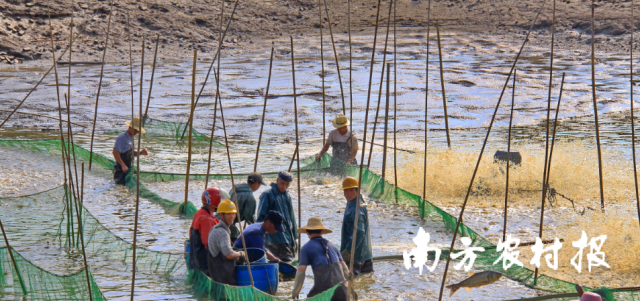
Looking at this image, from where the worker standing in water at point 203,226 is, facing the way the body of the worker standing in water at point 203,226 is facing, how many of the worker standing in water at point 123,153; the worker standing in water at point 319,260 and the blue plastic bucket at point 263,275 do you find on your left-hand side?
1

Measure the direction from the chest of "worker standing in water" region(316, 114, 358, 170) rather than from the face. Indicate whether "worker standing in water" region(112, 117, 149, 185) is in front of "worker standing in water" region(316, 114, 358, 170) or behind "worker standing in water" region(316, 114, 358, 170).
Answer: in front

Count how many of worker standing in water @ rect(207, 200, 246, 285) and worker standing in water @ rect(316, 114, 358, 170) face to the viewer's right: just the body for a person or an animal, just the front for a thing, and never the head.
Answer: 1

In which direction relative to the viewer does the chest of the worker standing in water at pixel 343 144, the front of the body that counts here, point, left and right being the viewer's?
facing the viewer and to the left of the viewer

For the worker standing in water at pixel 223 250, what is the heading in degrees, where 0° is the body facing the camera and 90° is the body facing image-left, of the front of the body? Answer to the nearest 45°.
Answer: approximately 270°

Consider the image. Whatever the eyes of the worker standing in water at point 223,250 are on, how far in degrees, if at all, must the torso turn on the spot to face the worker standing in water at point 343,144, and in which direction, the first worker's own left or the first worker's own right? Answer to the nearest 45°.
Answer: approximately 90° to the first worker's own left

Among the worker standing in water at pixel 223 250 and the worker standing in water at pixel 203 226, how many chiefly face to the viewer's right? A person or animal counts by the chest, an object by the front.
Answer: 2

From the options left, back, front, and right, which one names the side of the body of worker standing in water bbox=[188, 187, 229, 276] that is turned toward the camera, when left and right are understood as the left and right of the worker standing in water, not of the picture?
right
